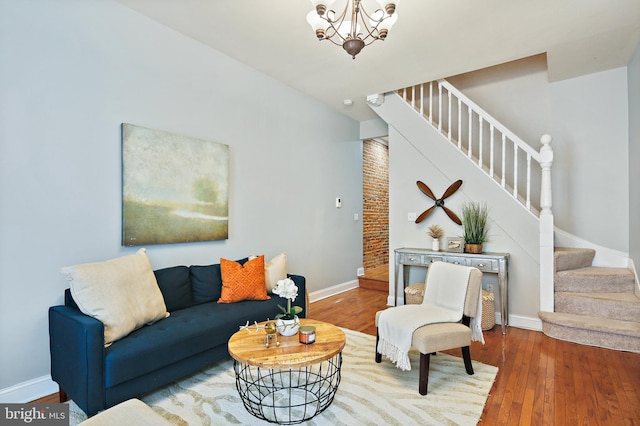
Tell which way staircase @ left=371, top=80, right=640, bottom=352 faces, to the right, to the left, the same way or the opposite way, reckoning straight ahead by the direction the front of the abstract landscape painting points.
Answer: to the right

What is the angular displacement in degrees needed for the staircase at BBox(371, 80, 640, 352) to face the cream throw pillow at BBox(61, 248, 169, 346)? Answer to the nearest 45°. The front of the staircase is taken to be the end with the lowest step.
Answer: approximately 45° to its right

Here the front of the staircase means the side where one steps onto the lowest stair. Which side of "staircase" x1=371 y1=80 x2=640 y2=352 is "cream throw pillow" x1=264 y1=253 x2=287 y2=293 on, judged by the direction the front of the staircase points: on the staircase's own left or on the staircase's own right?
on the staircase's own right

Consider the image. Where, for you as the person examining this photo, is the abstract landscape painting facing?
facing the viewer and to the right of the viewer

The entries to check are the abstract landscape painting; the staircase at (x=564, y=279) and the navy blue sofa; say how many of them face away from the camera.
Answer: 0

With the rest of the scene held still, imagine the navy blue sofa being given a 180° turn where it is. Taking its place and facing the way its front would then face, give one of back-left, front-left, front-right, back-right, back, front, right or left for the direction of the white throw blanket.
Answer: back-right

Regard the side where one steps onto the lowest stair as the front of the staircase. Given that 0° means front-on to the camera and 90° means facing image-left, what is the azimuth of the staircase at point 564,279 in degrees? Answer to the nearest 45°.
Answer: approximately 0°

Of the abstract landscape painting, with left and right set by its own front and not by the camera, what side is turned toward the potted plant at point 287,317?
front

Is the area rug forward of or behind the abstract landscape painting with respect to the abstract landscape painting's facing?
forward

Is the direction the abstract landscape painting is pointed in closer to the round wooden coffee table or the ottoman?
the round wooden coffee table

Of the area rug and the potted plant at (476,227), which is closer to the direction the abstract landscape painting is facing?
the area rug

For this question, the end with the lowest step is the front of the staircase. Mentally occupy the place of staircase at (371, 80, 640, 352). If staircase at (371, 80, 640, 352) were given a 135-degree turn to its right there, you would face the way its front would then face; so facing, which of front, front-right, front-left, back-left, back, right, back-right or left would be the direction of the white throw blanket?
left

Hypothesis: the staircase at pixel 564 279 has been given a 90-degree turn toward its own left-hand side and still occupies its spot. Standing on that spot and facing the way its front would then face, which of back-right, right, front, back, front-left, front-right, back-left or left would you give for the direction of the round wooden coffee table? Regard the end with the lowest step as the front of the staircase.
back-right

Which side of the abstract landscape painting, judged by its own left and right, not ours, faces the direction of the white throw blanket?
front

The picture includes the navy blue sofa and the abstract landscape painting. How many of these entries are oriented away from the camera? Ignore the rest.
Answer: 0
